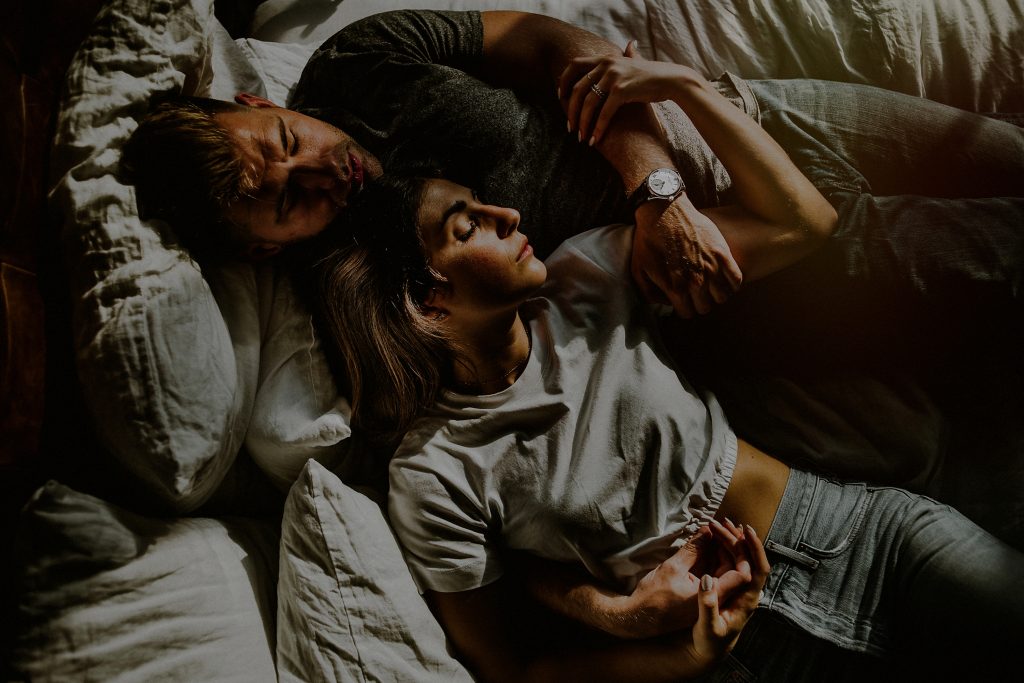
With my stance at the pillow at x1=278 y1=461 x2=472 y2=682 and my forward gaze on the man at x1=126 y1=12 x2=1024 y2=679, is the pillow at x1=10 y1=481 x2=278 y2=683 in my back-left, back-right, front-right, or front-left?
back-left

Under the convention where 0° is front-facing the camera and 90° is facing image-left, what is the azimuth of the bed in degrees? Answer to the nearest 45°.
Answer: approximately 270°
